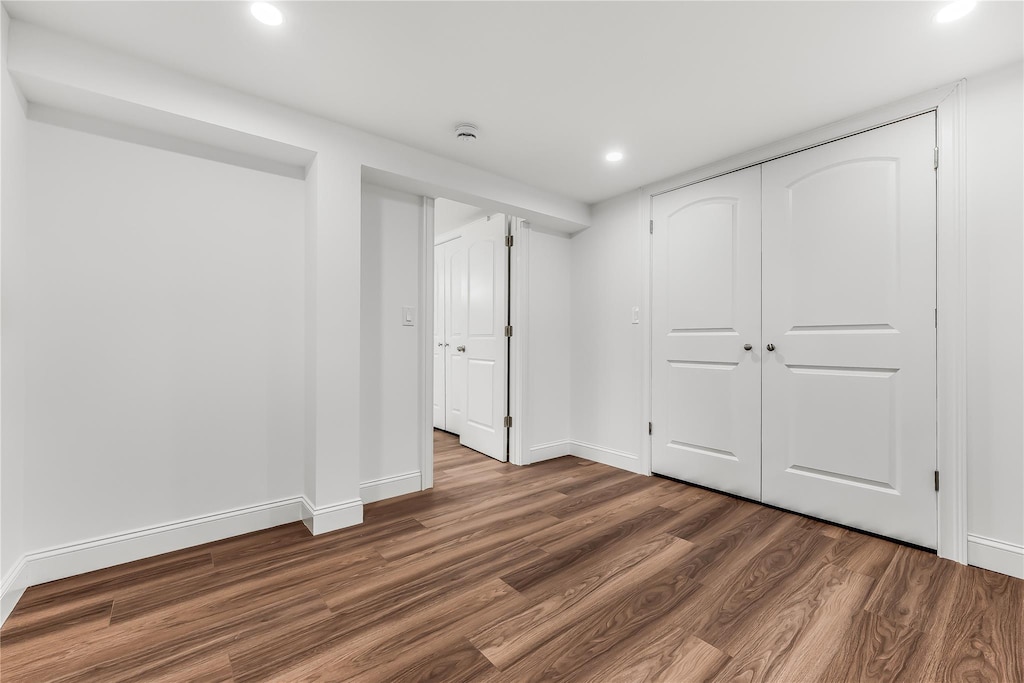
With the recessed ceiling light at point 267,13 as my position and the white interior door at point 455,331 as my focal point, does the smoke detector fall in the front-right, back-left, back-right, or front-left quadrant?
front-right

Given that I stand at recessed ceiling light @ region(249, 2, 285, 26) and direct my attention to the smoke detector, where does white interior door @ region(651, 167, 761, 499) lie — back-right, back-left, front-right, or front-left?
front-right

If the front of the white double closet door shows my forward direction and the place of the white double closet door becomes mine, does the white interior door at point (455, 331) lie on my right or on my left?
on my right

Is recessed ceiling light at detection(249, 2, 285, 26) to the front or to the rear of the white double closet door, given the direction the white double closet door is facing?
to the front

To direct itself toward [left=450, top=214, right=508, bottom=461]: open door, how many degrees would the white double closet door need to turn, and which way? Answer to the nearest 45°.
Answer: approximately 45° to its right

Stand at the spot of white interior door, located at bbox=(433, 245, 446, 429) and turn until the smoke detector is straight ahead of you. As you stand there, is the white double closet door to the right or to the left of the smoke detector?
left

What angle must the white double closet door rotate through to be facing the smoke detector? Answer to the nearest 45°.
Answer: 0° — it already faces it

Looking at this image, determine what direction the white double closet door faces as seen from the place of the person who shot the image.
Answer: facing the viewer and to the left of the viewer

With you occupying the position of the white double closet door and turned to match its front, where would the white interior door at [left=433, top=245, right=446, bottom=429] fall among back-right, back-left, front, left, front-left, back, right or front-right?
front-right

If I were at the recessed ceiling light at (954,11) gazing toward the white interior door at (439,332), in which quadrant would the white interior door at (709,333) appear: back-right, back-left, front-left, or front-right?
front-right
